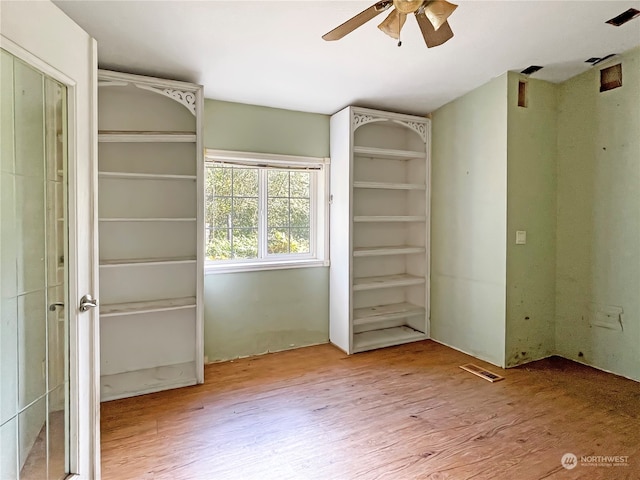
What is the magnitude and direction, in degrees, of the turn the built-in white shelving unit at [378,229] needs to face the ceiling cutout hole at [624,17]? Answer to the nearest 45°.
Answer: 0° — it already faces it

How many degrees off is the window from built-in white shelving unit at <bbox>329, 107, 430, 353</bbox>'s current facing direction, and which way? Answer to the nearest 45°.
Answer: approximately 90° to its right

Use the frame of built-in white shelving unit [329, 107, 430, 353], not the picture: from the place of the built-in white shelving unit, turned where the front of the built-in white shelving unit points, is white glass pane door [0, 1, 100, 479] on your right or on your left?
on your right

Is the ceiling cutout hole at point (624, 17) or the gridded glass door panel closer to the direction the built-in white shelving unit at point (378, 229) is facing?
the ceiling cutout hole

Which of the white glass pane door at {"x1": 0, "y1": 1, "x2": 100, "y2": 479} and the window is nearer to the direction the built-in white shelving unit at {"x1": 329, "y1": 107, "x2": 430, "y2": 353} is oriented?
the white glass pane door

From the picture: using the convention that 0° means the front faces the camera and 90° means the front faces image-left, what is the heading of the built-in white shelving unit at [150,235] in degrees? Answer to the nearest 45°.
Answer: approximately 315°

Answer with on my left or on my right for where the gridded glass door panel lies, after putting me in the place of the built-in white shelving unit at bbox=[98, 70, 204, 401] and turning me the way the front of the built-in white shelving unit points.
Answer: on my right

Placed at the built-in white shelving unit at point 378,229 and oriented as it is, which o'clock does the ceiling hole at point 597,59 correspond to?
The ceiling hole is roughly at 11 o'clock from the built-in white shelving unit.

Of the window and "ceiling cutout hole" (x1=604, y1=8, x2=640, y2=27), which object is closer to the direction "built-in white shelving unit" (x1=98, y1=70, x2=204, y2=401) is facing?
the ceiling cutout hole

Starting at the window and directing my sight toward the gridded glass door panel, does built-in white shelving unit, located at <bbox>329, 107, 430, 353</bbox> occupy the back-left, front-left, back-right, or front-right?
back-left
